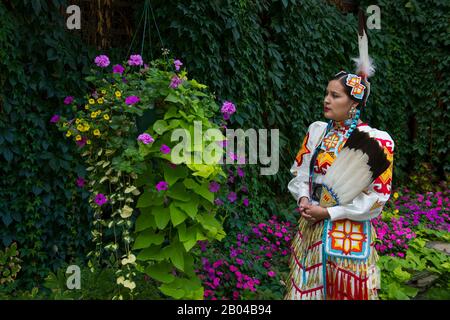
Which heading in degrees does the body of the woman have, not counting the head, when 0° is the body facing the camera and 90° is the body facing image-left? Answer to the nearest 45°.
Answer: approximately 45°

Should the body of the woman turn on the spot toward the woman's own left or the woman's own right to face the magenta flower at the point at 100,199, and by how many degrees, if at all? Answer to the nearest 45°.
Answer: approximately 45° to the woman's own right

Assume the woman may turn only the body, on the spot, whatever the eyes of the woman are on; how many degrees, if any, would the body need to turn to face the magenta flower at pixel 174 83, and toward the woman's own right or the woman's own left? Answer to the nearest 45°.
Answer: approximately 45° to the woman's own right
